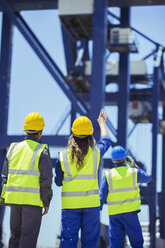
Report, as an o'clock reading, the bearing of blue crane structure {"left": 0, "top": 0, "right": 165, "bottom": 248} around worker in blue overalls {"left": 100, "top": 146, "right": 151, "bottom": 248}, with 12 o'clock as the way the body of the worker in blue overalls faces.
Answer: The blue crane structure is roughly at 12 o'clock from the worker in blue overalls.

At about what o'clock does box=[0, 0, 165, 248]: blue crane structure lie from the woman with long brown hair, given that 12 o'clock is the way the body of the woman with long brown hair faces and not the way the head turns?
The blue crane structure is roughly at 12 o'clock from the woman with long brown hair.

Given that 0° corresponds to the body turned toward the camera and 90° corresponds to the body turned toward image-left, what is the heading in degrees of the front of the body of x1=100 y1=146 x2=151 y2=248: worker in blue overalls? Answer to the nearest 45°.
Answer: approximately 180°

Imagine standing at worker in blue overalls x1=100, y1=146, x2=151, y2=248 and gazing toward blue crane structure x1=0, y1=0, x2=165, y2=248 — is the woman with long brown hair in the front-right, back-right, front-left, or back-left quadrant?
back-left

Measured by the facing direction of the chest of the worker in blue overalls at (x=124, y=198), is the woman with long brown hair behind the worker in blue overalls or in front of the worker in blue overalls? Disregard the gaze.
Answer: behind

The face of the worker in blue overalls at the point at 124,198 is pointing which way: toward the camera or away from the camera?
away from the camera

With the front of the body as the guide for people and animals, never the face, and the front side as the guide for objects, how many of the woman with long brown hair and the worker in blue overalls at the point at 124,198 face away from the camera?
2

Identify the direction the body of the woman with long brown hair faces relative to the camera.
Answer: away from the camera
